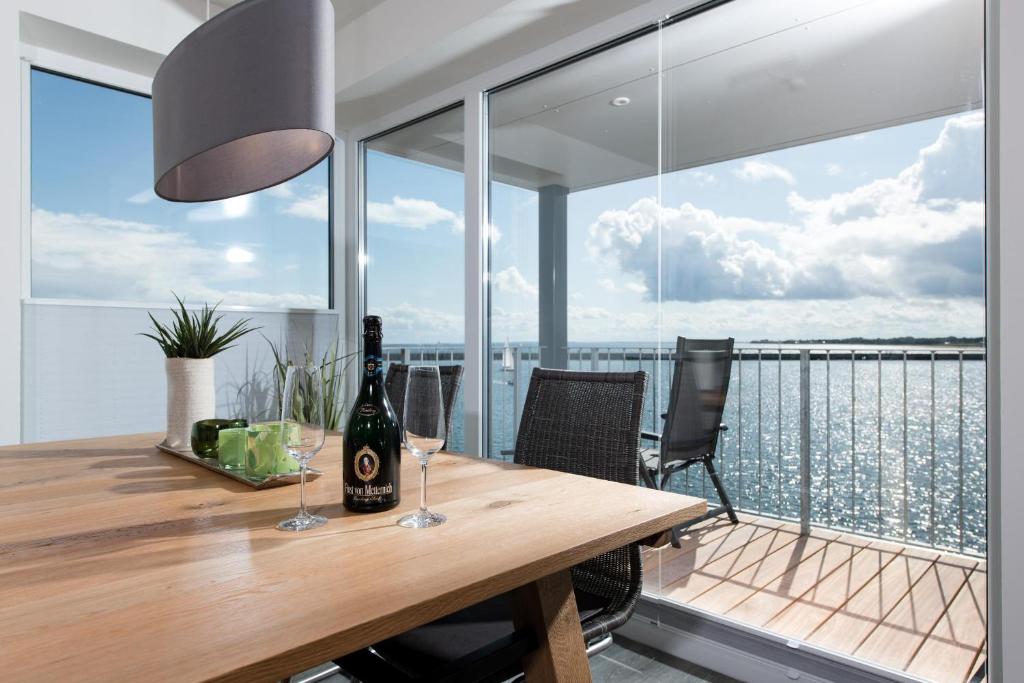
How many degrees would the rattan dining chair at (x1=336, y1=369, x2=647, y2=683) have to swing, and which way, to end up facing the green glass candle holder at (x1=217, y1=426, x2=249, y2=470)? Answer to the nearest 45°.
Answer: approximately 45° to its right

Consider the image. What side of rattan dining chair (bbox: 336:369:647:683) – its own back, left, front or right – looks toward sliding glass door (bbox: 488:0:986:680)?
back

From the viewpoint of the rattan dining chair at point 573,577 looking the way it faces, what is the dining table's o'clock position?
The dining table is roughly at 12 o'clock from the rattan dining chair.

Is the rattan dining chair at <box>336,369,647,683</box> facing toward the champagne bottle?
yes

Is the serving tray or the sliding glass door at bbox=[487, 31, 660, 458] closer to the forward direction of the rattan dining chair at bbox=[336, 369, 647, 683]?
the serving tray

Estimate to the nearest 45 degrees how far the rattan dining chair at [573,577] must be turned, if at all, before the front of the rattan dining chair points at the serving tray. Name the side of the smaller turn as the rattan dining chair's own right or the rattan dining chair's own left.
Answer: approximately 45° to the rattan dining chair's own right

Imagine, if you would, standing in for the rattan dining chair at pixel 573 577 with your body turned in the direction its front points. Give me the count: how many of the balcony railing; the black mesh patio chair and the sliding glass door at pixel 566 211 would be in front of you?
0

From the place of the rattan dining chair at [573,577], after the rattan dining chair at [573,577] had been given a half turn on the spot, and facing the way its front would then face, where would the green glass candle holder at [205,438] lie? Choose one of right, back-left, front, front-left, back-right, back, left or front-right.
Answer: back-left

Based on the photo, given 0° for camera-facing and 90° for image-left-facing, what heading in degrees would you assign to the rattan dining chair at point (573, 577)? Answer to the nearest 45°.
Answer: approximately 45°

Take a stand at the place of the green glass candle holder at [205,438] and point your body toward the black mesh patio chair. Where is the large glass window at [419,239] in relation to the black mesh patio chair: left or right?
left
